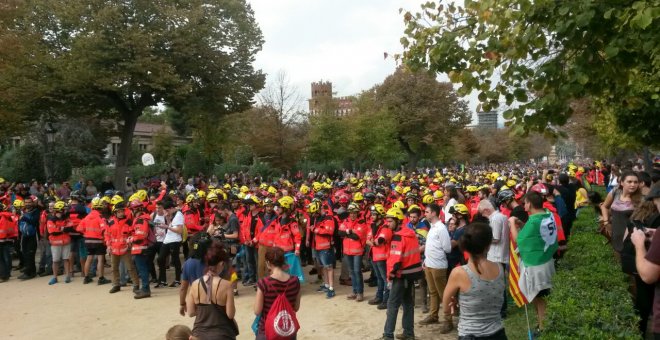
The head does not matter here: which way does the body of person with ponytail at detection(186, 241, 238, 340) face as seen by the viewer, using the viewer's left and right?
facing away from the viewer

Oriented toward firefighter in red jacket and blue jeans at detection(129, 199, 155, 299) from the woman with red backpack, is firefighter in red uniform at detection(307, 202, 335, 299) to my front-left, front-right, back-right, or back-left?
front-right

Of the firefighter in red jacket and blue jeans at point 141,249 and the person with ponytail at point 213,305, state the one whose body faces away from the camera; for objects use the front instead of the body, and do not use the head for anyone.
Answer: the person with ponytail

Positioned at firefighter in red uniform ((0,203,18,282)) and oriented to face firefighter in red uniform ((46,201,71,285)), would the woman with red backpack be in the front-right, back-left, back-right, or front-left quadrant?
front-right

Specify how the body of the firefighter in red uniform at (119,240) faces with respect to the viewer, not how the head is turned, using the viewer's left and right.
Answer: facing the viewer and to the right of the viewer

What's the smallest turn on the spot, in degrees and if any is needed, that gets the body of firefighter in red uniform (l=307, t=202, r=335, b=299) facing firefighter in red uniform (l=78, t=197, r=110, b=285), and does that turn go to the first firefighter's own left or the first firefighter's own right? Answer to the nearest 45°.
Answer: approximately 45° to the first firefighter's own right

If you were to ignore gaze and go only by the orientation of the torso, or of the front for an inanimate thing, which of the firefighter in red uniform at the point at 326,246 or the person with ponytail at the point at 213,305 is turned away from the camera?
the person with ponytail

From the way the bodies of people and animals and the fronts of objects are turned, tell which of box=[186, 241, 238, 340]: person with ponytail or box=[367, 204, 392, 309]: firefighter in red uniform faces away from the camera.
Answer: the person with ponytail

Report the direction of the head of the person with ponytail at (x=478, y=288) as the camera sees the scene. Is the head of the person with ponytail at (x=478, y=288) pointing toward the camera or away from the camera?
away from the camera

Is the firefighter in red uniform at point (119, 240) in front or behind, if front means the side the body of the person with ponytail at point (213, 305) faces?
in front

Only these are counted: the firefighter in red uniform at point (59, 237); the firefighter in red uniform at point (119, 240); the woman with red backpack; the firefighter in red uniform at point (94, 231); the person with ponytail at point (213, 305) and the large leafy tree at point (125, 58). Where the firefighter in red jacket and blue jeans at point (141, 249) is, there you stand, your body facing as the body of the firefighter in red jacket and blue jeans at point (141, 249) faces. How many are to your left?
2

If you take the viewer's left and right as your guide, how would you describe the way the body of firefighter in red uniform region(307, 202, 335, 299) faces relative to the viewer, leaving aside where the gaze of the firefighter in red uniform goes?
facing the viewer and to the left of the viewer
